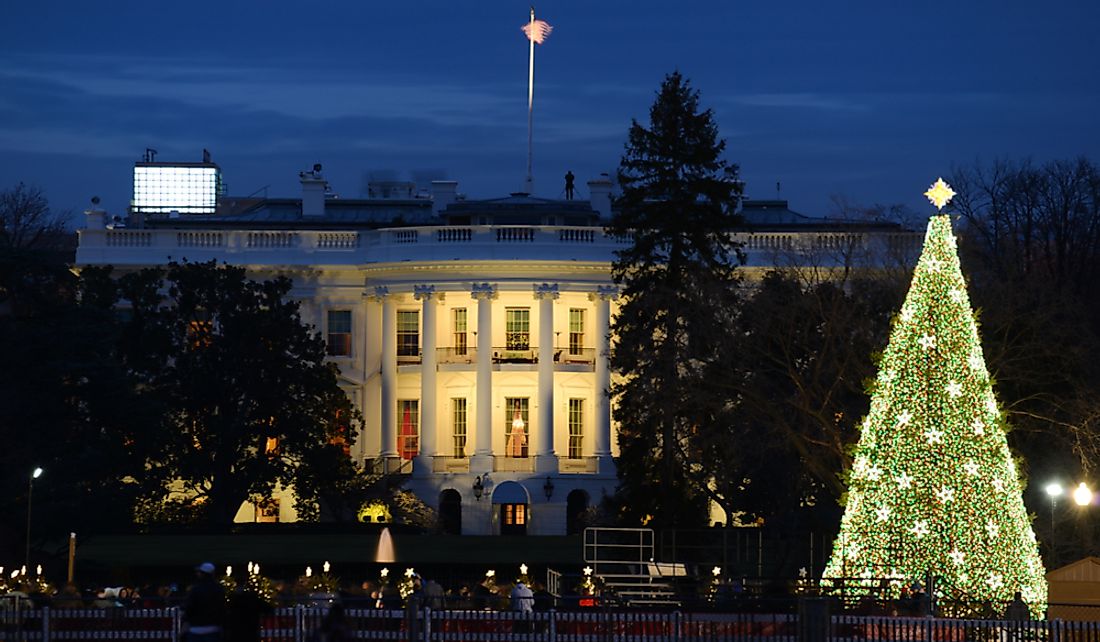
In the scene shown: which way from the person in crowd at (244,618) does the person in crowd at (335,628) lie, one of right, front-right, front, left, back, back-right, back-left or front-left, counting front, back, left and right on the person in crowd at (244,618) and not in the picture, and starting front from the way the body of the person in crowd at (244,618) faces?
front-right

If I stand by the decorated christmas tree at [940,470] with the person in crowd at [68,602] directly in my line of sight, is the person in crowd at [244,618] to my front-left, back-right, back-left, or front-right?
front-left

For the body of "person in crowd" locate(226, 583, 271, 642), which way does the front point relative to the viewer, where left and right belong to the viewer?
facing away from the viewer

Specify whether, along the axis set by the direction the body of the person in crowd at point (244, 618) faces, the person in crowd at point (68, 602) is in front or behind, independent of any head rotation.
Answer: in front

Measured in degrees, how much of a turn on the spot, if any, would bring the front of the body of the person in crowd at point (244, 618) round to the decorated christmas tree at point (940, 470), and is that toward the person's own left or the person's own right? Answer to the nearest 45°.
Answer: approximately 45° to the person's own right

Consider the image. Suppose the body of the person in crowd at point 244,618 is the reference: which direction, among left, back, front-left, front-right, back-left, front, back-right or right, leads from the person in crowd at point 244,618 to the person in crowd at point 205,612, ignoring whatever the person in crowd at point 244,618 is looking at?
front-left
